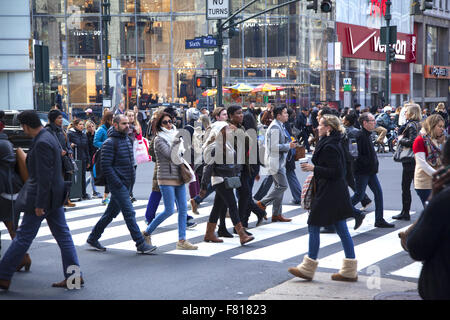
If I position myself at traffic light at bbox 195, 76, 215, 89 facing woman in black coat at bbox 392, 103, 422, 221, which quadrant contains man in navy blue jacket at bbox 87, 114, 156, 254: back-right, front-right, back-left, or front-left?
front-right

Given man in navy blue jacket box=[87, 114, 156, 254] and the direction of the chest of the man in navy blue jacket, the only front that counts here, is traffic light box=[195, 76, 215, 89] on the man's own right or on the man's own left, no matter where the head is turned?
on the man's own left

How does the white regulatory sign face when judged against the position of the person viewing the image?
facing the viewer

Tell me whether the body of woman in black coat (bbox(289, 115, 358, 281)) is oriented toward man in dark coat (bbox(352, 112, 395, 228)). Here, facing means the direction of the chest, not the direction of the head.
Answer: no

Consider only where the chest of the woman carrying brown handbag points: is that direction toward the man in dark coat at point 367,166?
no

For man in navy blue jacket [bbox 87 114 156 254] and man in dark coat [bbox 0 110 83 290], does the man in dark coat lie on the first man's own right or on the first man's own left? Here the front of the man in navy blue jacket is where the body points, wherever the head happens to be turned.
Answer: on the first man's own right

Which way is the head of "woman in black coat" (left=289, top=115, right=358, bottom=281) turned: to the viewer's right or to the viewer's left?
to the viewer's left

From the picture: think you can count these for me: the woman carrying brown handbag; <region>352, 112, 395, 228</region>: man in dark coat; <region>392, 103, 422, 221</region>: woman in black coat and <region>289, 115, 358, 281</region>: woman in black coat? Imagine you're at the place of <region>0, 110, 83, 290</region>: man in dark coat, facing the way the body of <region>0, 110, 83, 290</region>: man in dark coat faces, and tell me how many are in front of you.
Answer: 0

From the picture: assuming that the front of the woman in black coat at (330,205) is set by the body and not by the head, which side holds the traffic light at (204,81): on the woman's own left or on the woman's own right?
on the woman's own right

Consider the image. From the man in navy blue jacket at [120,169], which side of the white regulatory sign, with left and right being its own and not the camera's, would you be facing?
front
